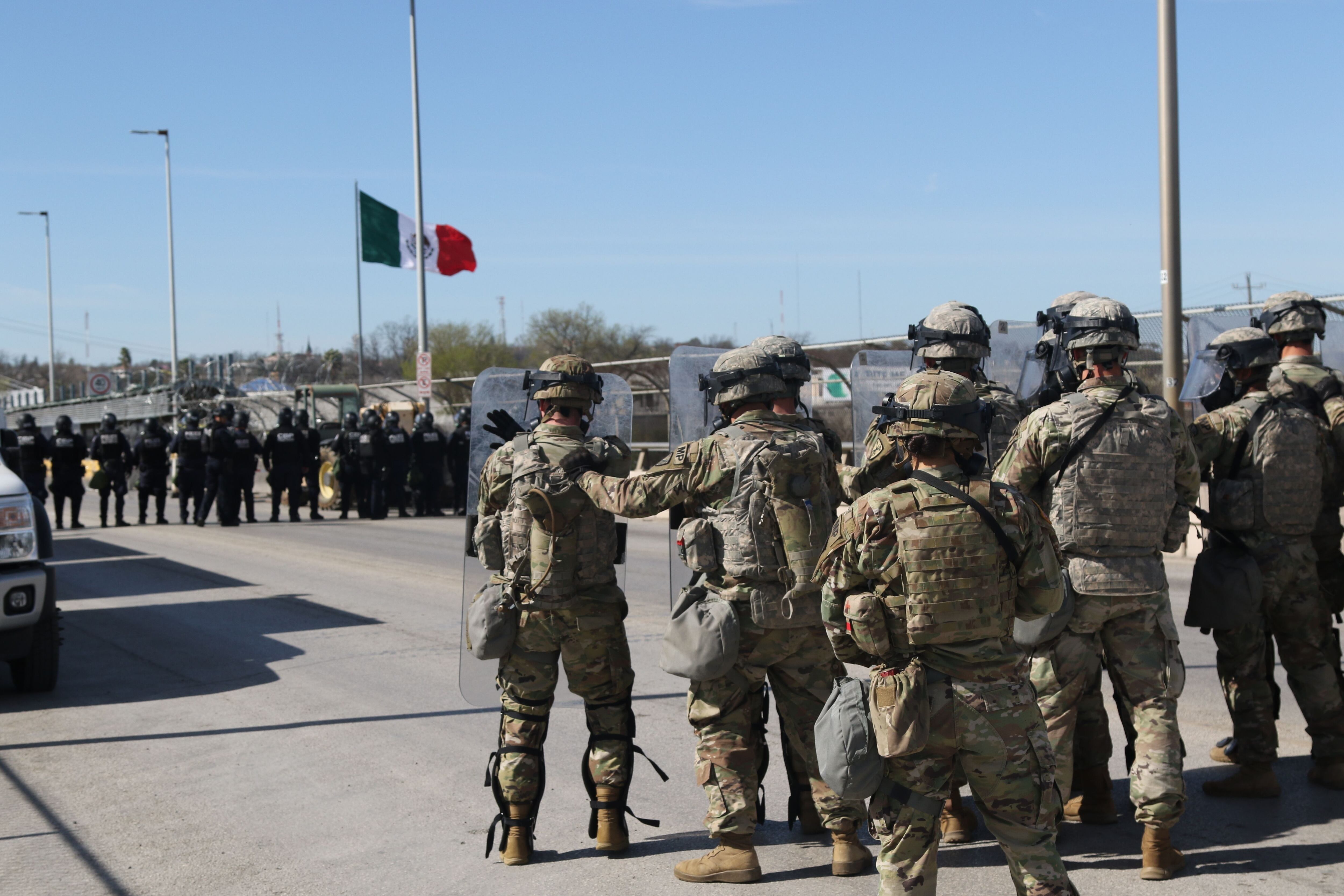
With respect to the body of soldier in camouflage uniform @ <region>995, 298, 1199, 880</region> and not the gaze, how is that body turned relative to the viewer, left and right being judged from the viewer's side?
facing away from the viewer

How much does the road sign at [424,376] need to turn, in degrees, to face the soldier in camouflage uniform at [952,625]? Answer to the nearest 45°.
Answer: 0° — it already faces them

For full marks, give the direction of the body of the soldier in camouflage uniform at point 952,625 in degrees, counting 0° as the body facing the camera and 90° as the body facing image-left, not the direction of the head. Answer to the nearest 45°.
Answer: approximately 180°

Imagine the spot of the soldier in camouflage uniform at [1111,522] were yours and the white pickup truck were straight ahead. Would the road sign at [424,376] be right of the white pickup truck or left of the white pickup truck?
right

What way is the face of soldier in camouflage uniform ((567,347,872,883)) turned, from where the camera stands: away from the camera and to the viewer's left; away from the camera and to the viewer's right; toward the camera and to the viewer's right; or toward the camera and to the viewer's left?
away from the camera and to the viewer's left

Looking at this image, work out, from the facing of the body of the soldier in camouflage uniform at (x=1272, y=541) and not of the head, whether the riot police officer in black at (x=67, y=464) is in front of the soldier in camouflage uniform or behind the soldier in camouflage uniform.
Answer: in front

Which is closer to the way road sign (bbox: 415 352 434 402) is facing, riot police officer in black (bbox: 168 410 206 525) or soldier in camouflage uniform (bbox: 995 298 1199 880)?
the soldier in camouflage uniform

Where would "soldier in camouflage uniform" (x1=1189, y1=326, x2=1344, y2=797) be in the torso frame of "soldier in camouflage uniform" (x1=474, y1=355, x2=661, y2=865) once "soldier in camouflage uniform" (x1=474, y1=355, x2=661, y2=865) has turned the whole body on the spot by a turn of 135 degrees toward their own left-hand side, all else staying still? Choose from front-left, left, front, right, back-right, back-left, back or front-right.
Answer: back-left

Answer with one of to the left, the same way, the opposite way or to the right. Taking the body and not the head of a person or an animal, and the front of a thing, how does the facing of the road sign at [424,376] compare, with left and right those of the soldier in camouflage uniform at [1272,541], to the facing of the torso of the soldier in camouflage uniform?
the opposite way

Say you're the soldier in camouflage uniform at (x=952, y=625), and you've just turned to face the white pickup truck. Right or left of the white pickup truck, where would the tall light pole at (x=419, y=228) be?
right

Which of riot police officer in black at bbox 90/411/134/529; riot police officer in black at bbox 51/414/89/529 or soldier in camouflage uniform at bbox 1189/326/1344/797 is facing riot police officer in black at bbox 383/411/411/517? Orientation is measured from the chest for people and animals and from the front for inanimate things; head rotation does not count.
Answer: the soldier in camouflage uniform
